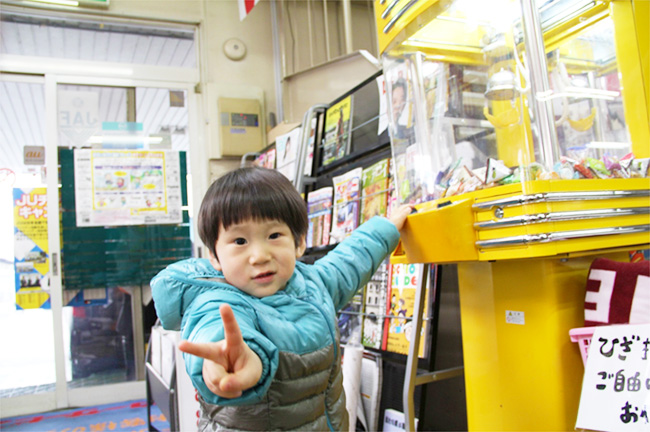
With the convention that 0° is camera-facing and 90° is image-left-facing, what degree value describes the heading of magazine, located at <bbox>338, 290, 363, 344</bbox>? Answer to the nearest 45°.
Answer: approximately 45°

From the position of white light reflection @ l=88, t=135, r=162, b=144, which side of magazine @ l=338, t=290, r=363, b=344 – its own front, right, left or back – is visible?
right

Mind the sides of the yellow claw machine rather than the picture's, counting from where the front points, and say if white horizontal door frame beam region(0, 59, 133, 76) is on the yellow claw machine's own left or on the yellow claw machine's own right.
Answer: on the yellow claw machine's own right

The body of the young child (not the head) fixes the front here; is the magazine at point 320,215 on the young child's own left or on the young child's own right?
on the young child's own left

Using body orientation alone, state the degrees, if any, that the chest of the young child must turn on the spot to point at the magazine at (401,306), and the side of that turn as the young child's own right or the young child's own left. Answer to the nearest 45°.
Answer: approximately 90° to the young child's own left

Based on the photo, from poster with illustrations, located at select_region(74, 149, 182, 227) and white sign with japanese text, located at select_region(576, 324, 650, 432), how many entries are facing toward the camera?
2
